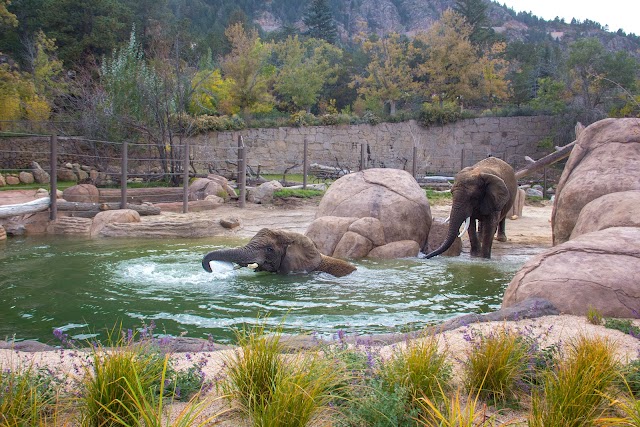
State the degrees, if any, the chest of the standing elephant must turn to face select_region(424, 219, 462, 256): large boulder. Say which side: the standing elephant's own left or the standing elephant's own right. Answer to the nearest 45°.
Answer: approximately 90° to the standing elephant's own right

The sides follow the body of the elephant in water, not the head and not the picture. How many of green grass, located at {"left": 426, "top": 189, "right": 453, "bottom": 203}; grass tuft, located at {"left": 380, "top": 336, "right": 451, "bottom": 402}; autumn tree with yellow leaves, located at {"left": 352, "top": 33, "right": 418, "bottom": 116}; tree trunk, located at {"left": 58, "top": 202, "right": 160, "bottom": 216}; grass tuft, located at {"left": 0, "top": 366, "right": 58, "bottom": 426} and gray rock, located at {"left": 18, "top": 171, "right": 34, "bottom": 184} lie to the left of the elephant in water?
2

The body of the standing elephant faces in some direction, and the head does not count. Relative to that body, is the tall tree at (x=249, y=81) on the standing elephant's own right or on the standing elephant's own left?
on the standing elephant's own right

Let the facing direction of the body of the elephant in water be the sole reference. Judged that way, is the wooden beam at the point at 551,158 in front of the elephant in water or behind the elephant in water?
behind

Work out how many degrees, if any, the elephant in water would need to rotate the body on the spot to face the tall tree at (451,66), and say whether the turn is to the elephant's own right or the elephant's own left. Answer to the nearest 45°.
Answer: approximately 90° to the elephant's own right

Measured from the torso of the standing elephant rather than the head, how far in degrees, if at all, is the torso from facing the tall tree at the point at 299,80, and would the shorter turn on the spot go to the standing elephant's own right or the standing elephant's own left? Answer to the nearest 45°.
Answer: approximately 135° to the standing elephant's own right

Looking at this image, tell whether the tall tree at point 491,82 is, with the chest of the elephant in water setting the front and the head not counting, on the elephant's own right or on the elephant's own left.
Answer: on the elephant's own right

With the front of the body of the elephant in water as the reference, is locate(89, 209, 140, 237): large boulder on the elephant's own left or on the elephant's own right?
on the elephant's own right

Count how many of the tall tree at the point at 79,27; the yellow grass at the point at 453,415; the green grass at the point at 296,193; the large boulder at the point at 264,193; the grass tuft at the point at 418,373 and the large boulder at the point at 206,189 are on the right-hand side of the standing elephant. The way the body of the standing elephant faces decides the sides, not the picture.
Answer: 4

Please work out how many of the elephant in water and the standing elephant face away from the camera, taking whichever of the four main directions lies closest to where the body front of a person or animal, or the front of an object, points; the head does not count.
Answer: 0

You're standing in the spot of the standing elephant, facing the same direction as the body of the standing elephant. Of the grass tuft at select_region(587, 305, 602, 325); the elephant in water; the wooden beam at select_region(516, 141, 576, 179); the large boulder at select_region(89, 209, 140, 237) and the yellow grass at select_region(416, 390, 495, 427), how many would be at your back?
1

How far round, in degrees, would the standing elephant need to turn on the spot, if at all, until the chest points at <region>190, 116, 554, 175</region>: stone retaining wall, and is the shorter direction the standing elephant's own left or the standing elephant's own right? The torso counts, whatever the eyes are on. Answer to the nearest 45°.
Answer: approximately 135° to the standing elephant's own right

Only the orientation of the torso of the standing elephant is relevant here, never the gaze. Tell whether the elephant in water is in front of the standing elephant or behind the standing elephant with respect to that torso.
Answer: in front

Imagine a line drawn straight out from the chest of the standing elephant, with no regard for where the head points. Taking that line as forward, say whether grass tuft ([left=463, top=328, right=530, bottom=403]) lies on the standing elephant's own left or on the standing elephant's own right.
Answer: on the standing elephant's own left

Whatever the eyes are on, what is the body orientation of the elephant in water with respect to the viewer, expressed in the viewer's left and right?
facing to the left of the viewer

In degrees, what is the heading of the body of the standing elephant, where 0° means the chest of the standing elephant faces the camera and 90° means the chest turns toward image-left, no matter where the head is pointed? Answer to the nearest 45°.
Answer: approximately 45°

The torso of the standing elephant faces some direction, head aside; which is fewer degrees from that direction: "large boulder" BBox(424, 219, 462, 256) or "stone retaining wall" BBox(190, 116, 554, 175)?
the large boulder
